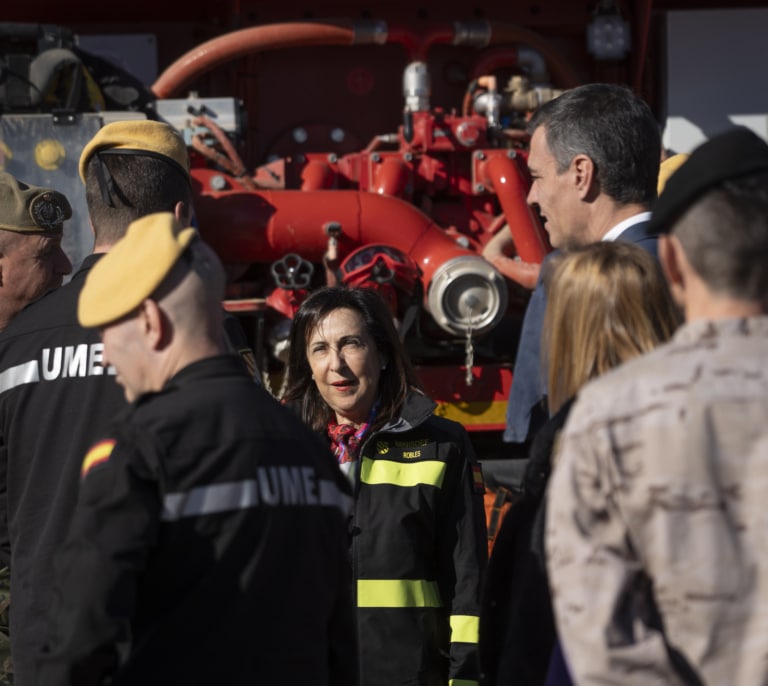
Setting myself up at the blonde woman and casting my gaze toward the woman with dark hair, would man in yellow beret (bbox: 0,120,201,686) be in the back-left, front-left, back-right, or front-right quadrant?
front-left

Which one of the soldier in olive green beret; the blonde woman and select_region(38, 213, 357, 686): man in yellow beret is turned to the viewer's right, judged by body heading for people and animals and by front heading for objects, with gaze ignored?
the soldier in olive green beret

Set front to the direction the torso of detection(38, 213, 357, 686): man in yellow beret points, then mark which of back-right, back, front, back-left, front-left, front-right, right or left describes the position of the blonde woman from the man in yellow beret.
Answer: back-right

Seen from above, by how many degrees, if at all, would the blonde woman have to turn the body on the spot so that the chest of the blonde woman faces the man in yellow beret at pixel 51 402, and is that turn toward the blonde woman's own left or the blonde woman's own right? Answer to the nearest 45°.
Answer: approximately 90° to the blonde woman's own left

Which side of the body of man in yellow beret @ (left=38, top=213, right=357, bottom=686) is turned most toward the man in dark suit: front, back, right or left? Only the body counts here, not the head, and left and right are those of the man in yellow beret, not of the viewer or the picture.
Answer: right

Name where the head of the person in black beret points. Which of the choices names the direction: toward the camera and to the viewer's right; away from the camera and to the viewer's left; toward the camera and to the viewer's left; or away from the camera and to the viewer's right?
away from the camera and to the viewer's left

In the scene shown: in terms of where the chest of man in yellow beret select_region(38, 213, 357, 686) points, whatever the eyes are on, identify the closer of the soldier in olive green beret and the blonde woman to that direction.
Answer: the soldier in olive green beret

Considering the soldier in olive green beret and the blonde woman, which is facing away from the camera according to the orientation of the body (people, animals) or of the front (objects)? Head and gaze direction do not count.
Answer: the blonde woman

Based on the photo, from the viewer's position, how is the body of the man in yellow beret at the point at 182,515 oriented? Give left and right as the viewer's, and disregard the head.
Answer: facing away from the viewer and to the left of the viewer

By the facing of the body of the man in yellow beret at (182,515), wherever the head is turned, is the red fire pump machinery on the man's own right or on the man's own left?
on the man's own right

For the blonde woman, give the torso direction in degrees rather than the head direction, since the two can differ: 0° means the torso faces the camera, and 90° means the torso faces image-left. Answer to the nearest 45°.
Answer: approximately 180°

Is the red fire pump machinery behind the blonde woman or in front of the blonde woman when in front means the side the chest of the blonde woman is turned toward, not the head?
in front

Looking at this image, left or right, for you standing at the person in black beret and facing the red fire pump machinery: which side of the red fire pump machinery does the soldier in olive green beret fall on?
left
